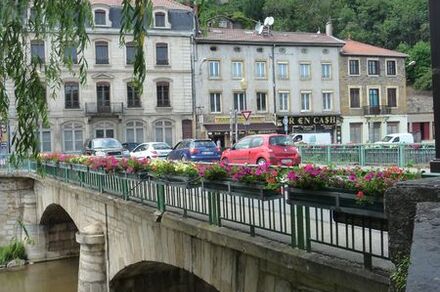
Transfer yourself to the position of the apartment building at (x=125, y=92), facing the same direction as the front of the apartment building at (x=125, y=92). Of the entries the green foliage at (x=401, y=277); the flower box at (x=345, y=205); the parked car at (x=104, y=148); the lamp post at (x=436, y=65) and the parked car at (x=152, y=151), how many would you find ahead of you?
5

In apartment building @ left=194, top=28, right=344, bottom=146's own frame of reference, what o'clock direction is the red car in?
The red car is roughly at 12 o'clock from the apartment building.

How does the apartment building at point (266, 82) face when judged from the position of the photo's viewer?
facing the viewer

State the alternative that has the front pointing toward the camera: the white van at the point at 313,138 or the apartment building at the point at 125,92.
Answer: the apartment building

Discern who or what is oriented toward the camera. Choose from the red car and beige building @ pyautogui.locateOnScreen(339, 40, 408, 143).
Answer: the beige building

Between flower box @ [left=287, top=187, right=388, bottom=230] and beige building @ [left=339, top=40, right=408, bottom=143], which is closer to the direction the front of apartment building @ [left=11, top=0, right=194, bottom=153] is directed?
the flower box

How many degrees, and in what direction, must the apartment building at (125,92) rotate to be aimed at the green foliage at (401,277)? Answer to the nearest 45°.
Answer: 0° — it already faces it

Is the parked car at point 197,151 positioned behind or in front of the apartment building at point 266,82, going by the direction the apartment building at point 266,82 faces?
in front

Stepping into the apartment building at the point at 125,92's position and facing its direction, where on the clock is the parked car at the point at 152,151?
The parked car is roughly at 12 o'clock from the apartment building.

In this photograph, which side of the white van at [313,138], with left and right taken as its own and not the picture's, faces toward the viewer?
left

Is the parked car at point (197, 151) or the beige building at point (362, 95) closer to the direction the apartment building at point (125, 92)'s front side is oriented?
the parked car
